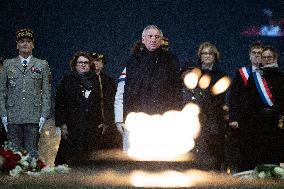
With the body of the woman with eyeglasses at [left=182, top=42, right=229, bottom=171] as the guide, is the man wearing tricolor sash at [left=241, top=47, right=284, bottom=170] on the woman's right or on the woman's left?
on the woman's left

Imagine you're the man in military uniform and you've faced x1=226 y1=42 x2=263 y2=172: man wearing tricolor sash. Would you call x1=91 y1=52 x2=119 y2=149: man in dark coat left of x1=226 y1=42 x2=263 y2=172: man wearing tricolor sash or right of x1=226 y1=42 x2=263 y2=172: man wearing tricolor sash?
left

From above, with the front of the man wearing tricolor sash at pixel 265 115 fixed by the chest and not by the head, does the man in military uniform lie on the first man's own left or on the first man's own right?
on the first man's own right

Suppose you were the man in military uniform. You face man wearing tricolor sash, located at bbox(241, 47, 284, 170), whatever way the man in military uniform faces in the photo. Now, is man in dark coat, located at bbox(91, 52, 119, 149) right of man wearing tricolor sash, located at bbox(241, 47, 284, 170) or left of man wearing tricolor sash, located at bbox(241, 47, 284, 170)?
left

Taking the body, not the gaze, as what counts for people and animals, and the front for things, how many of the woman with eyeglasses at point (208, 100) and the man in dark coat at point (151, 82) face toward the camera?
2

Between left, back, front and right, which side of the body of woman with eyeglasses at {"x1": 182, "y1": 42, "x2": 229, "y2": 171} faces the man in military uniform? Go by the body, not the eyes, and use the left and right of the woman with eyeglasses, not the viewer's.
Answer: right

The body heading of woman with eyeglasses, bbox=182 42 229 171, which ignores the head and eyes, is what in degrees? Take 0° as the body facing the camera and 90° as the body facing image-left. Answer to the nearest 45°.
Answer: approximately 0°

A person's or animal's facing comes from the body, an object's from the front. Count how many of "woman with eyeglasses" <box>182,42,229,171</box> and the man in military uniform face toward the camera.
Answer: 2

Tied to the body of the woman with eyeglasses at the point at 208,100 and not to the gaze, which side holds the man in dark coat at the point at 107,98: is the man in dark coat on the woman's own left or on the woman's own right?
on the woman's own right

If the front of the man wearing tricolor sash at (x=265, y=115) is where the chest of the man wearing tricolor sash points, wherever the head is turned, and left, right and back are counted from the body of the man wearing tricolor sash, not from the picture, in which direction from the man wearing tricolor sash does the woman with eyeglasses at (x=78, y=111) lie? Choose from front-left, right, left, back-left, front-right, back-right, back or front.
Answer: right
